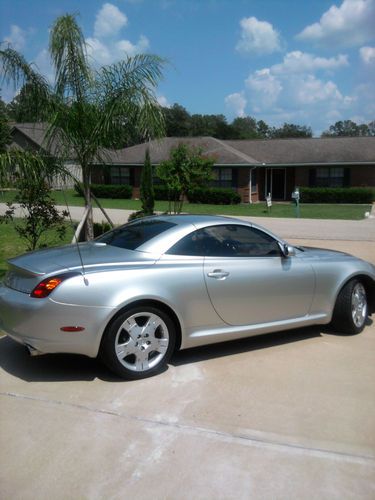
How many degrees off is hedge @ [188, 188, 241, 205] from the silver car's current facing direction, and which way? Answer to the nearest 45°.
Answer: approximately 45° to its left

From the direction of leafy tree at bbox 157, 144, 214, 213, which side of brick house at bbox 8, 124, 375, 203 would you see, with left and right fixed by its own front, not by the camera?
front

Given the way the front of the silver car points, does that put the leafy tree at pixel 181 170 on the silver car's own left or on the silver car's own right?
on the silver car's own left

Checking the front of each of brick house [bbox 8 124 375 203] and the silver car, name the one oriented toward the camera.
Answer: the brick house

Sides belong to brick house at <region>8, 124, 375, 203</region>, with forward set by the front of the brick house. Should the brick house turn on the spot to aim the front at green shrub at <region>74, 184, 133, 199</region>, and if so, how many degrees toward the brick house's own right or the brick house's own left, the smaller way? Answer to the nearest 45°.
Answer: approximately 90° to the brick house's own right

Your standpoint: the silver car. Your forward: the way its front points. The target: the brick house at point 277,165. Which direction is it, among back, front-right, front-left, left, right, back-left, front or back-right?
front-left

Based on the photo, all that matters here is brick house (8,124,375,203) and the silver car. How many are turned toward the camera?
1

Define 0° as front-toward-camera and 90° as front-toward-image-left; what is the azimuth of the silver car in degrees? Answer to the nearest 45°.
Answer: approximately 225°

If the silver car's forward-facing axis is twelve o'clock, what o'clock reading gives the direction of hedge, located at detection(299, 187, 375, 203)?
The hedge is roughly at 11 o'clock from the silver car.

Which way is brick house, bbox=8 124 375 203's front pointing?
toward the camera

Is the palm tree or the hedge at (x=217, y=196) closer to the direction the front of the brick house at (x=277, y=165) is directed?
the palm tree

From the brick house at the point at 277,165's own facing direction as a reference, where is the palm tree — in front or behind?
in front

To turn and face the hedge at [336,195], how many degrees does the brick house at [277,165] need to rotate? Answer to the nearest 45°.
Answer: approximately 45° to its left
